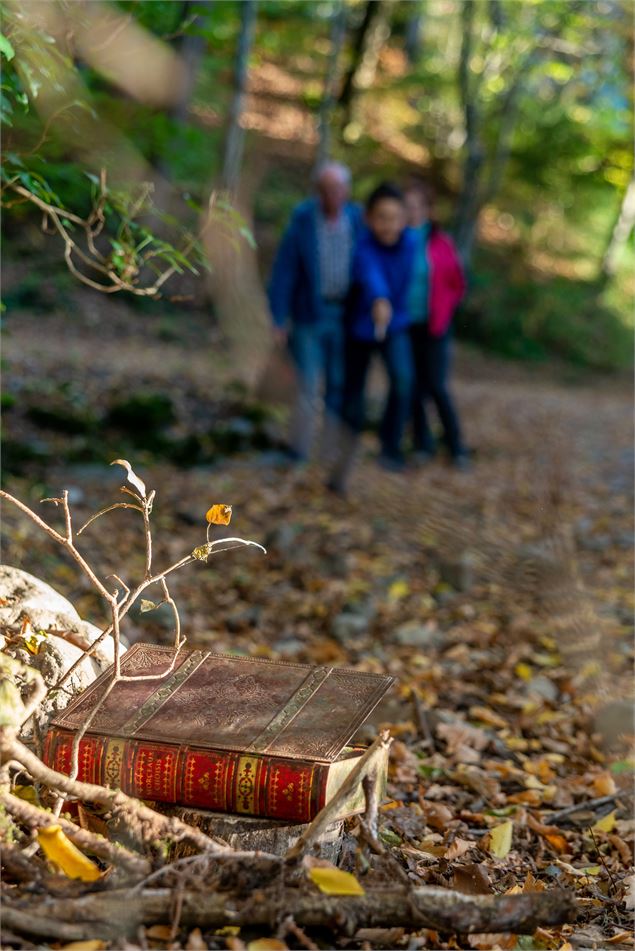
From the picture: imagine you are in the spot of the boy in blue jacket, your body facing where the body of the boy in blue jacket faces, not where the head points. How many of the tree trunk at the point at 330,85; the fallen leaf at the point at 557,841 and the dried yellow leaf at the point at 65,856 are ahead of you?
2

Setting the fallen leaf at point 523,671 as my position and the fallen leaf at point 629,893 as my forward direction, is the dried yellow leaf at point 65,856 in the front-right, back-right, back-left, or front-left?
front-right

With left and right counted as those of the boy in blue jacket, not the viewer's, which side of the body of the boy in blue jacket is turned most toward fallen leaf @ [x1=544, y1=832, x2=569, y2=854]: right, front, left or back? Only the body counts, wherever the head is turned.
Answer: front

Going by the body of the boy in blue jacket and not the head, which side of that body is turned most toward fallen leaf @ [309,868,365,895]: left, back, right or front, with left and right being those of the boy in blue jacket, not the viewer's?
front

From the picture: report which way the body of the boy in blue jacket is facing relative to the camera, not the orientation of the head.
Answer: toward the camera

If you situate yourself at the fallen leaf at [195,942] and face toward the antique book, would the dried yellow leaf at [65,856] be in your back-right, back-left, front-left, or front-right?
front-left

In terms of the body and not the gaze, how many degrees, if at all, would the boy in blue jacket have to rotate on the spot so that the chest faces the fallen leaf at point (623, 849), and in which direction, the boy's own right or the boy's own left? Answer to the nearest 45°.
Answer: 0° — they already face it

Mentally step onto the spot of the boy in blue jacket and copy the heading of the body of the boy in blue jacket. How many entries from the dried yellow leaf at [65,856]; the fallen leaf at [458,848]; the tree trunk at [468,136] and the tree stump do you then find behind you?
1

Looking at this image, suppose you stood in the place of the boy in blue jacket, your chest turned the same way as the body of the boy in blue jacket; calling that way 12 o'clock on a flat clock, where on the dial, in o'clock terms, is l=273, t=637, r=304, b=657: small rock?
The small rock is roughly at 12 o'clock from the boy in blue jacket.

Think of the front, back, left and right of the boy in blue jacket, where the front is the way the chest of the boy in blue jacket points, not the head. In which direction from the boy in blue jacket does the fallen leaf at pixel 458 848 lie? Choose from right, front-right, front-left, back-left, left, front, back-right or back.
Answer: front

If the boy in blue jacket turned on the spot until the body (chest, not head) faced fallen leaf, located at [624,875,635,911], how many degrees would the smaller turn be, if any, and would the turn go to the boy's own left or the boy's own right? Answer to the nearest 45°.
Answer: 0° — they already face it

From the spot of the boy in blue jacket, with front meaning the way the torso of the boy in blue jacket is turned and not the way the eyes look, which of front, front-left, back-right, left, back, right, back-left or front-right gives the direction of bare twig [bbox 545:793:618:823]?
front

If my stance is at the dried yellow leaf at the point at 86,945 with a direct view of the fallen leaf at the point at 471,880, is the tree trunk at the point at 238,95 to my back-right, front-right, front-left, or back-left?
front-left

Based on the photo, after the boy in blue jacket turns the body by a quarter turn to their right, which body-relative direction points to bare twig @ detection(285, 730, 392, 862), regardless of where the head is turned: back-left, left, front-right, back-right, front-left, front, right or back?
left

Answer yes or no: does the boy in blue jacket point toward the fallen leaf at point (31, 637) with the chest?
yes

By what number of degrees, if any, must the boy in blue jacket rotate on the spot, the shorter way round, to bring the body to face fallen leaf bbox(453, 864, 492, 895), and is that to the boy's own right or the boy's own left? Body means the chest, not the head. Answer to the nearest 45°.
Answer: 0° — they already face it
